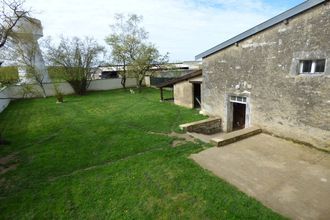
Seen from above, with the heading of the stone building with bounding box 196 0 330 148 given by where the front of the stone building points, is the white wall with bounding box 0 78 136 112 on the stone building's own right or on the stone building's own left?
on the stone building's own right

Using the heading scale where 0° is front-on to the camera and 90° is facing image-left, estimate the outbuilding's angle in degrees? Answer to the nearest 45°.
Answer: approximately 45°

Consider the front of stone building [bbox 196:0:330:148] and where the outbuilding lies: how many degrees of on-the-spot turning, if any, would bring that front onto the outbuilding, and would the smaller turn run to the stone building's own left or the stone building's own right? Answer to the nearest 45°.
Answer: approximately 90° to the stone building's own right

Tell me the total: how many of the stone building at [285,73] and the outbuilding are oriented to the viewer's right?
0

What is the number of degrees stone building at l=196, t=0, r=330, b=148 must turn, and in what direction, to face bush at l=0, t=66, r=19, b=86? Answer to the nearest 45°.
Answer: approximately 45° to its right

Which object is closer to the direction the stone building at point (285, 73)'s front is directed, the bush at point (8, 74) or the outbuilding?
the bush

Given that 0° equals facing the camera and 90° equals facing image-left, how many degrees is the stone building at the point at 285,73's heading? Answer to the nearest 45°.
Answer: approximately 45°

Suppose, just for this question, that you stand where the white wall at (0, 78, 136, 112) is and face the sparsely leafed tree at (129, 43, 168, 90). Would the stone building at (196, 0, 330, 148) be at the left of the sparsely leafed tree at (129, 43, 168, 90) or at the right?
right

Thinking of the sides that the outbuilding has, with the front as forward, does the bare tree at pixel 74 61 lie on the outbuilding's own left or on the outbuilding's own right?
on the outbuilding's own right

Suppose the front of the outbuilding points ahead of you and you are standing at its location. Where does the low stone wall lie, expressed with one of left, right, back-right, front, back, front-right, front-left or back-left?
front-left
